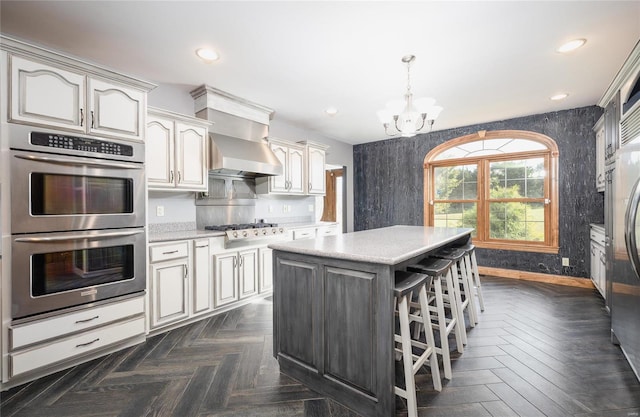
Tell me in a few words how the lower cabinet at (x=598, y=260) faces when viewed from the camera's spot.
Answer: facing to the left of the viewer

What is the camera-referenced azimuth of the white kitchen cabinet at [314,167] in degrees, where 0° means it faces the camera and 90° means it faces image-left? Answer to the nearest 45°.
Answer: approximately 315°

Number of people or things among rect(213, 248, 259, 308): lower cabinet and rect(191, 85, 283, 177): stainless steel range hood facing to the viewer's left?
0

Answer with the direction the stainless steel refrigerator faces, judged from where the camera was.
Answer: facing to the left of the viewer

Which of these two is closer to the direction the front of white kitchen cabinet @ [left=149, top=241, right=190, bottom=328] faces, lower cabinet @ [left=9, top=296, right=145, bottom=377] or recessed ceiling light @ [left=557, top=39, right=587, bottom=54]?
the recessed ceiling light

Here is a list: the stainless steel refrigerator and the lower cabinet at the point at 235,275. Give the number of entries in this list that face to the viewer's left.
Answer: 1

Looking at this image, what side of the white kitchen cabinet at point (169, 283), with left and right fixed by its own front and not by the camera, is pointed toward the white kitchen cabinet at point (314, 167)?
left

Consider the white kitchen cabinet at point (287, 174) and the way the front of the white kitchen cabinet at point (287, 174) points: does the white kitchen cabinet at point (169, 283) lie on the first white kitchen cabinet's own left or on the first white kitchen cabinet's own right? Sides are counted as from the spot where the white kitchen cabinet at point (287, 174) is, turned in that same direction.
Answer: on the first white kitchen cabinet's own right

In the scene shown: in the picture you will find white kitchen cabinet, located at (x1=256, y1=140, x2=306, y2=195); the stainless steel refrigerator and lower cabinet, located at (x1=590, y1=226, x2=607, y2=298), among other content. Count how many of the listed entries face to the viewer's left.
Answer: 2

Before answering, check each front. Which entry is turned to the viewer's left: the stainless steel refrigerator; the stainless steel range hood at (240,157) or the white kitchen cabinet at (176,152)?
the stainless steel refrigerator

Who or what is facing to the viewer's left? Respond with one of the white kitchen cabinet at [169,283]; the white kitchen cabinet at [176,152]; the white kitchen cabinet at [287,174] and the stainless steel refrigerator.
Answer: the stainless steel refrigerator

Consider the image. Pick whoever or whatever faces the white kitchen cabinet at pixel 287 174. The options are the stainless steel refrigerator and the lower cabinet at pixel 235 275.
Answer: the stainless steel refrigerator

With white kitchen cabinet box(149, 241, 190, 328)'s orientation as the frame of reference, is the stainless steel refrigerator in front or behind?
in front

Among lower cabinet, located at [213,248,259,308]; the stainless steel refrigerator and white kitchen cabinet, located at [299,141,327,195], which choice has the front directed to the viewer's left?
the stainless steel refrigerator

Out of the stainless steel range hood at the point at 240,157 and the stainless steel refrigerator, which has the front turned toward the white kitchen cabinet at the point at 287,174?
the stainless steel refrigerator
